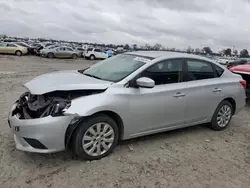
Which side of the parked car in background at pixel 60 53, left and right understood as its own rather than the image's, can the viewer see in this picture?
left

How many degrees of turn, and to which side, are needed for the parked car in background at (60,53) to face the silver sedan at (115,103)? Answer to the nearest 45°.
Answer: approximately 90° to its left

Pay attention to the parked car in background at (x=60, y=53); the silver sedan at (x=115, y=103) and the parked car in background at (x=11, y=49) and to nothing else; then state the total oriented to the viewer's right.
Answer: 1

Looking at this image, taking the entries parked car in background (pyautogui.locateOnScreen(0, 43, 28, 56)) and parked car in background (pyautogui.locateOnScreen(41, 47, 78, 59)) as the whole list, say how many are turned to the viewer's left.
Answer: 1

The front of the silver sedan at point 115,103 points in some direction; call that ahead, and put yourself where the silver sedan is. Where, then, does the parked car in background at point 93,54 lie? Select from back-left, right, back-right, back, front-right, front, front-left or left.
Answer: back-right

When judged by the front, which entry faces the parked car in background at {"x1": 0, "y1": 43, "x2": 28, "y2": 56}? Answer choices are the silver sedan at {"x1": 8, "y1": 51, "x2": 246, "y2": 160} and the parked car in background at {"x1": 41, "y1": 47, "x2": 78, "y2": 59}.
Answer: the parked car in background at {"x1": 41, "y1": 47, "x2": 78, "y2": 59}

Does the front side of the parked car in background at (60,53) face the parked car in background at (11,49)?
yes

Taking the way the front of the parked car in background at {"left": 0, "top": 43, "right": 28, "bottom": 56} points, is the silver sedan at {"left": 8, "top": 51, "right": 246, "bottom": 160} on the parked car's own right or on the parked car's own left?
on the parked car's own right

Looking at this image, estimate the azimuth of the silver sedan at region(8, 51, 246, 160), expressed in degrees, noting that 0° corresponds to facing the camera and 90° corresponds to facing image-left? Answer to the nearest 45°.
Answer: approximately 45°

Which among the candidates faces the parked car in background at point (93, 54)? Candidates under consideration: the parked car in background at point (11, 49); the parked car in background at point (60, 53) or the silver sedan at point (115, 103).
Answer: the parked car in background at point (11, 49)
